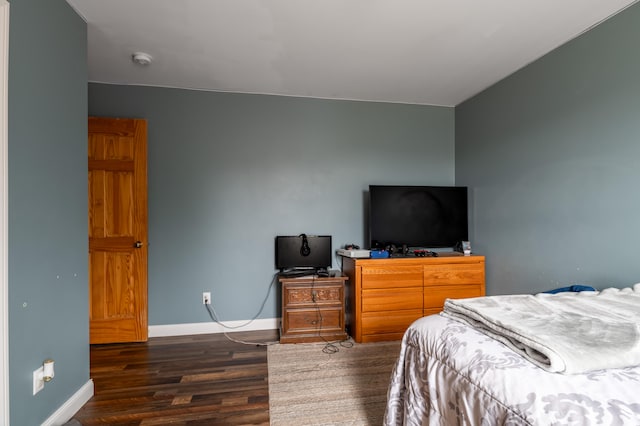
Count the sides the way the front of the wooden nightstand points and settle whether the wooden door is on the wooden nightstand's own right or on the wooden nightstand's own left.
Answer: on the wooden nightstand's own right

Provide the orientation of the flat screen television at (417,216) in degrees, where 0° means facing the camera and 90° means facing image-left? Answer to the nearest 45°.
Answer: approximately 0°

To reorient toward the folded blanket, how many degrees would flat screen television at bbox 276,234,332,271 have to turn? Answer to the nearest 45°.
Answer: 0° — it already faces it

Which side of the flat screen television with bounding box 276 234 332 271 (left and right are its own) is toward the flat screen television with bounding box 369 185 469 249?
left

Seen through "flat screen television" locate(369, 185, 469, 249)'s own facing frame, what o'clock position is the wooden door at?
The wooden door is roughly at 2 o'clock from the flat screen television.

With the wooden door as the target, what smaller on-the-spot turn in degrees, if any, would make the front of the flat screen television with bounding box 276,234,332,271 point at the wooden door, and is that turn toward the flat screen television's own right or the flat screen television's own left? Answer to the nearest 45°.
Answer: approximately 90° to the flat screen television's own right
